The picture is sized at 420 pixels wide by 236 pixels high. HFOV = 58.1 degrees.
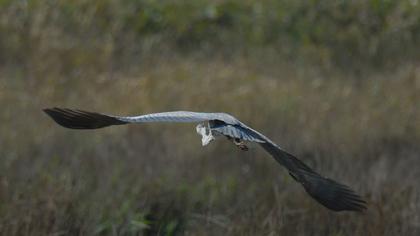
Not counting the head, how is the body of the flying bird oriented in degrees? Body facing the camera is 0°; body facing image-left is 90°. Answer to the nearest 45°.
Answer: approximately 45°
